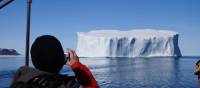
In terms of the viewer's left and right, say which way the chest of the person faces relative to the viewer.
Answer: facing away from the viewer and to the right of the viewer

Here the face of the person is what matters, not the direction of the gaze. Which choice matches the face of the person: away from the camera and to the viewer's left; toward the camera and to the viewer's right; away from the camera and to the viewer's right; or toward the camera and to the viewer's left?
away from the camera and to the viewer's right
